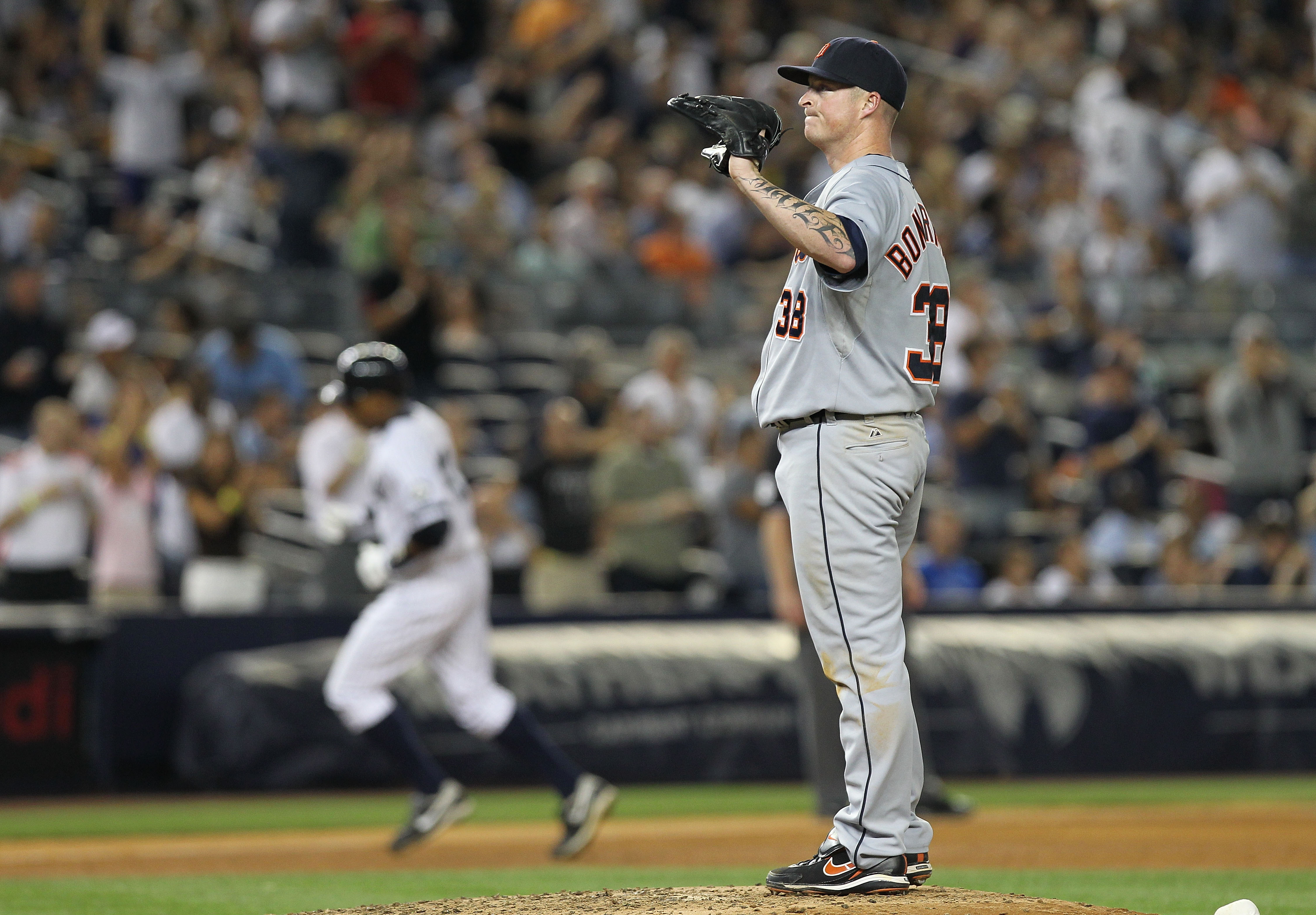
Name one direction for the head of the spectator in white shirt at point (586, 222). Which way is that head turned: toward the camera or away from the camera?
toward the camera

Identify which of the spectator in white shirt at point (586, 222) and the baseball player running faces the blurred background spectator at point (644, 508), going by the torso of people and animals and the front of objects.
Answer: the spectator in white shirt

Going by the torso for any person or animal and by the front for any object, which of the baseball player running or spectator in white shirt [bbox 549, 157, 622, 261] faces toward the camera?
the spectator in white shirt

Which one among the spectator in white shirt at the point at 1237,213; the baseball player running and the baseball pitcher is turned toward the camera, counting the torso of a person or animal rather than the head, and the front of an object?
the spectator in white shirt

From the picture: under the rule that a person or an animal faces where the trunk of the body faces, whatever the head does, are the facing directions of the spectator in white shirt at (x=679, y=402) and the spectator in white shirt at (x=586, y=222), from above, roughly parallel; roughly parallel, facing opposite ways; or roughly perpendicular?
roughly parallel

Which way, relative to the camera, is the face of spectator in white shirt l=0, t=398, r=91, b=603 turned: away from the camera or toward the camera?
toward the camera

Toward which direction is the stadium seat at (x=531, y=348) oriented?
toward the camera

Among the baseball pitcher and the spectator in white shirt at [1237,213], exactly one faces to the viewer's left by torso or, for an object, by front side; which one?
the baseball pitcher

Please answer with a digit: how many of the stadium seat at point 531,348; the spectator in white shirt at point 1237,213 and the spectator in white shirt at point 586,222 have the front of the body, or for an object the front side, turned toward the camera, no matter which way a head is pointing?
3

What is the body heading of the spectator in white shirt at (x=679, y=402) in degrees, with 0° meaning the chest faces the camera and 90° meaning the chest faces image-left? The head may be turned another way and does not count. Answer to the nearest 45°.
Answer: approximately 0°

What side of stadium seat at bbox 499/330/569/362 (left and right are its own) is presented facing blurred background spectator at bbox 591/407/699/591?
front

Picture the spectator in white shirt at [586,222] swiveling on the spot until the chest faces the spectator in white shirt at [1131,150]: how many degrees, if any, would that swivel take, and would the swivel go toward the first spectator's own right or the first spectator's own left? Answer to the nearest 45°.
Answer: approximately 90° to the first spectator's own left

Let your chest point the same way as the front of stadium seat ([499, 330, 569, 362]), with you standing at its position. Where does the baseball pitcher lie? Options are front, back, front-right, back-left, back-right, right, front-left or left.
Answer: front

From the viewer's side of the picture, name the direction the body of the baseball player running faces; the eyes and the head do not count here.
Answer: to the viewer's left

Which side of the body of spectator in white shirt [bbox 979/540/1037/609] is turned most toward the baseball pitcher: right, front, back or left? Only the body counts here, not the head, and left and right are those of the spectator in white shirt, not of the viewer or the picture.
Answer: front

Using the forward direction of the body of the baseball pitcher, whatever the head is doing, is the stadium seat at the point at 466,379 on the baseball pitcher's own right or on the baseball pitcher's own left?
on the baseball pitcher's own right

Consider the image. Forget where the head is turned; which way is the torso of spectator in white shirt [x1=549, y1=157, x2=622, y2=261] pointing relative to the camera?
toward the camera

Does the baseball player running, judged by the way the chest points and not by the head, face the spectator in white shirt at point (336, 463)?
no
